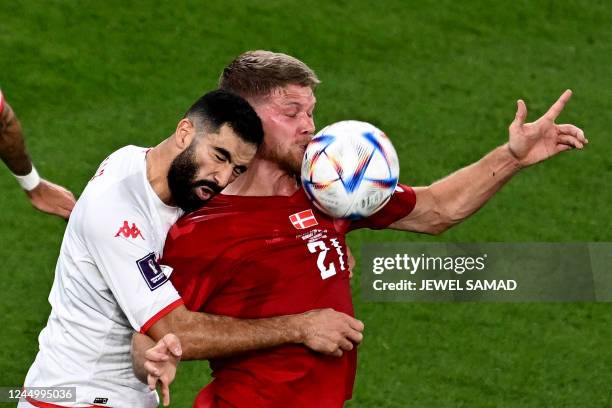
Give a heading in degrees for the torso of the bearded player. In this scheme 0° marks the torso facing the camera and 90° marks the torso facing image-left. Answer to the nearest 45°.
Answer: approximately 270°

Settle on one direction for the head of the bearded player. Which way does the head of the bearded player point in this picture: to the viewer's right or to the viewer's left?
to the viewer's right
